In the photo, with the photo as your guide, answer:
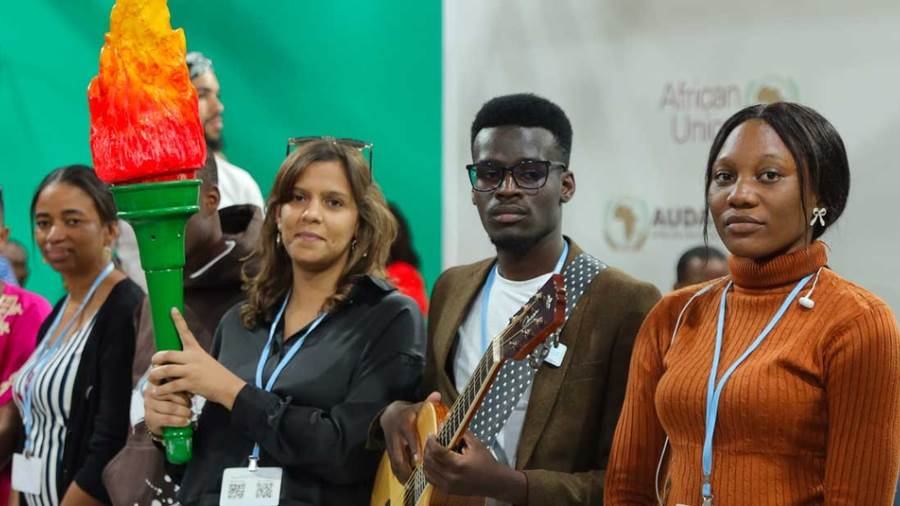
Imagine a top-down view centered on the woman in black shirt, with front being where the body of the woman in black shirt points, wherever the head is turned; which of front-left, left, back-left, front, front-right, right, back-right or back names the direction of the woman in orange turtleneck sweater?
left

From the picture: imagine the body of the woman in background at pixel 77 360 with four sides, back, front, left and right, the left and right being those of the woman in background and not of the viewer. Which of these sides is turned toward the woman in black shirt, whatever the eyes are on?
left

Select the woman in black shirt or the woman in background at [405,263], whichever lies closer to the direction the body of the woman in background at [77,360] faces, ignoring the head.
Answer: the woman in black shirt

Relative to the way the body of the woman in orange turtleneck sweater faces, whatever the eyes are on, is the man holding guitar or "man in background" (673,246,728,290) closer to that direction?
the man holding guitar

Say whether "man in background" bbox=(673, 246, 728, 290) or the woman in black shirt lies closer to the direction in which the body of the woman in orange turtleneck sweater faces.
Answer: the woman in black shirt

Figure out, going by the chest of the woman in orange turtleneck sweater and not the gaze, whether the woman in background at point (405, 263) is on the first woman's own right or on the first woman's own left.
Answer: on the first woman's own right

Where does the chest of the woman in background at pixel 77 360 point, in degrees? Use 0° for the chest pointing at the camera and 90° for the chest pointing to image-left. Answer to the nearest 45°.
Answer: approximately 45°

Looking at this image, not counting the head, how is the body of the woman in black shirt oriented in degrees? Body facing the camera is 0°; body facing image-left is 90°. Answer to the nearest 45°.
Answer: approximately 45°

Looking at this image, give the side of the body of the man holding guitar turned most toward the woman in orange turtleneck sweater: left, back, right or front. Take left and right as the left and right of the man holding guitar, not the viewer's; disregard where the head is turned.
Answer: left

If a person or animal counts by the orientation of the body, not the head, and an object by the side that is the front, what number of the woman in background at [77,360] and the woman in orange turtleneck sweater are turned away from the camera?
0
